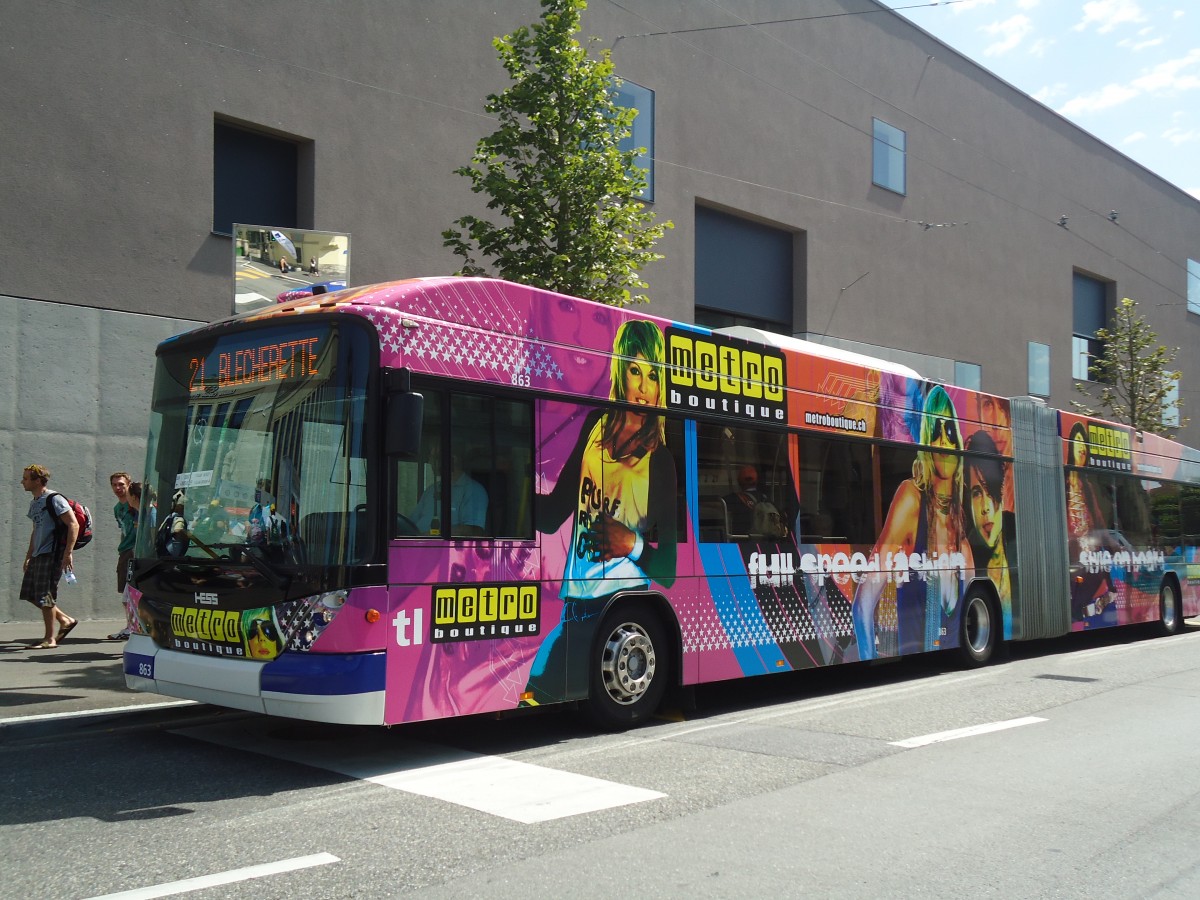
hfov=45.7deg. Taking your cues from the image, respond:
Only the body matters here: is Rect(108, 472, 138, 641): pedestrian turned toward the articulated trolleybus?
no

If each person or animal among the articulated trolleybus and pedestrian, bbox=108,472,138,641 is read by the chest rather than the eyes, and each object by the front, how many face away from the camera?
0

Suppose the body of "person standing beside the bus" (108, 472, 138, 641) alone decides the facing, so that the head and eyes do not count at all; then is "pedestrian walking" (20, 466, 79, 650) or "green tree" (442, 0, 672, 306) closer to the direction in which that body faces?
the pedestrian walking

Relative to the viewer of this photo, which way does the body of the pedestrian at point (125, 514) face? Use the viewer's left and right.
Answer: facing the viewer and to the left of the viewer

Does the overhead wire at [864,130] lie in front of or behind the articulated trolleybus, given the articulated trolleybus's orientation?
behind

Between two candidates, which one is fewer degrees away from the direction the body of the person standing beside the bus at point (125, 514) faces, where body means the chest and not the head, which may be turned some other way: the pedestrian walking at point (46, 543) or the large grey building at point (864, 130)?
the pedestrian walking

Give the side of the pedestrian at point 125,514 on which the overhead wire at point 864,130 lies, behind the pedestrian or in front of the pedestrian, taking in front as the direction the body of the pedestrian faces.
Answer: behind

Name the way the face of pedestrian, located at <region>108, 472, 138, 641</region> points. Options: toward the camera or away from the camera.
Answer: toward the camera

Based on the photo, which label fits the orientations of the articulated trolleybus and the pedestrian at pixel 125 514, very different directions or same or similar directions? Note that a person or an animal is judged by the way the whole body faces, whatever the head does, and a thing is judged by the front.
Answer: same or similar directions

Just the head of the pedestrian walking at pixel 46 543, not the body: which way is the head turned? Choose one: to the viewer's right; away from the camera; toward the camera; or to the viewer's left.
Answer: to the viewer's left
